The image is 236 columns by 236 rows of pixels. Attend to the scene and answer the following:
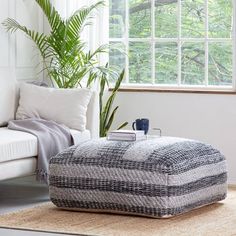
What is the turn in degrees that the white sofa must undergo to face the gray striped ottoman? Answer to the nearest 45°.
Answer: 0° — it already faces it

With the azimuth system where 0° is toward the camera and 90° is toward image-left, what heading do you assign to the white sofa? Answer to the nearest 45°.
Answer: approximately 315°

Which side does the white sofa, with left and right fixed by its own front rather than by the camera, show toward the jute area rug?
front

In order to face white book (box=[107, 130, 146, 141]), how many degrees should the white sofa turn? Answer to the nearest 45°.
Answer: approximately 45° to its left

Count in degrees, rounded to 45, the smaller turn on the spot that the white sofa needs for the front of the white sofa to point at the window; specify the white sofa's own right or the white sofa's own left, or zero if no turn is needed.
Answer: approximately 90° to the white sofa's own left

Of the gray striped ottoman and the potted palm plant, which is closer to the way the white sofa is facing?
the gray striped ottoman
